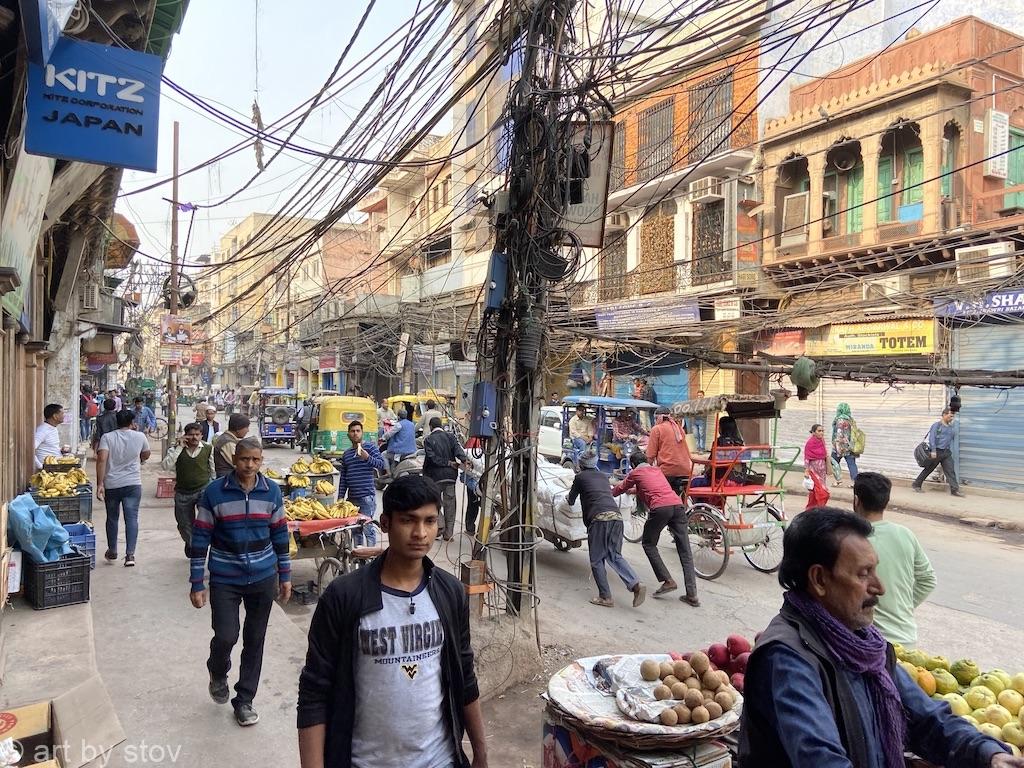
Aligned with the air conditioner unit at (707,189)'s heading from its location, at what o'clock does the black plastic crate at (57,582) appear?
The black plastic crate is roughly at 11 o'clock from the air conditioner unit.

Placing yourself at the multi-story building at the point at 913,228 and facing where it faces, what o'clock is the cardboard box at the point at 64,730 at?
The cardboard box is roughly at 11 o'clock from the multi-story building.

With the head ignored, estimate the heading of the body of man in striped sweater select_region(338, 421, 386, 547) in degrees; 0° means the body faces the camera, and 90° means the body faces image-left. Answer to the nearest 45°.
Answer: approximately 0°

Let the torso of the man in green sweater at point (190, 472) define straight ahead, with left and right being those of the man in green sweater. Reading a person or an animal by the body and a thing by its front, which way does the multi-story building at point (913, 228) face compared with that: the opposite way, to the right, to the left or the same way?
to the right

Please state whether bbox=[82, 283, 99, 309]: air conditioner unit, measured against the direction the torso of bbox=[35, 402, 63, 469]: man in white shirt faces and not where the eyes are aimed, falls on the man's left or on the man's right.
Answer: on the man's left

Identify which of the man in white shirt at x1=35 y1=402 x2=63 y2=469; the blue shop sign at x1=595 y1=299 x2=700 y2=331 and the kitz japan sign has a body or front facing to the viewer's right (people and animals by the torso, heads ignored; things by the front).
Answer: the man in white shirt

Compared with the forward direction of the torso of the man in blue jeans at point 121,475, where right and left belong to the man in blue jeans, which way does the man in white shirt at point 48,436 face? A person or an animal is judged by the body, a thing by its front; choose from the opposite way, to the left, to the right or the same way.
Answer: to the right

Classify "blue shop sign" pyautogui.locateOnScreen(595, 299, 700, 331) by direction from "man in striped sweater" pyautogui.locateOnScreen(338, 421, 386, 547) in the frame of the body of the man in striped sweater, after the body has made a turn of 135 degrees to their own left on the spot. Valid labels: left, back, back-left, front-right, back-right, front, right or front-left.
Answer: front

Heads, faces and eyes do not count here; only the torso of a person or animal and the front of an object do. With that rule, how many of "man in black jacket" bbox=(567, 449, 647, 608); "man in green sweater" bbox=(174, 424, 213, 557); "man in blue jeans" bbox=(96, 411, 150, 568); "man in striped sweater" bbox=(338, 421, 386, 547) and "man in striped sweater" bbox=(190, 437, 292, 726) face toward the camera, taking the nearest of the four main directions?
3

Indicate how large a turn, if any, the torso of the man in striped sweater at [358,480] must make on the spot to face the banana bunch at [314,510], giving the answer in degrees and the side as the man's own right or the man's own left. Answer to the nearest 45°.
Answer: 0° — they already face it
